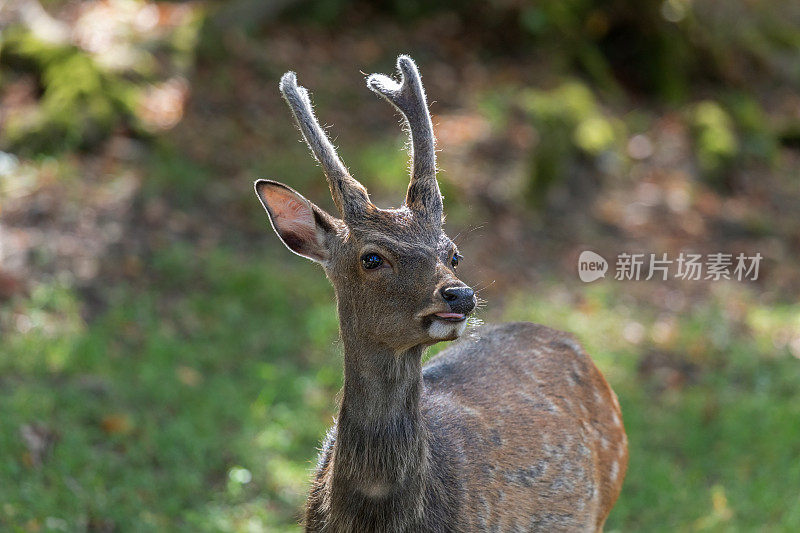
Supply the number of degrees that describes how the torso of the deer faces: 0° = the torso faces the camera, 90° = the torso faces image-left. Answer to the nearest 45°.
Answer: approximately 45°
